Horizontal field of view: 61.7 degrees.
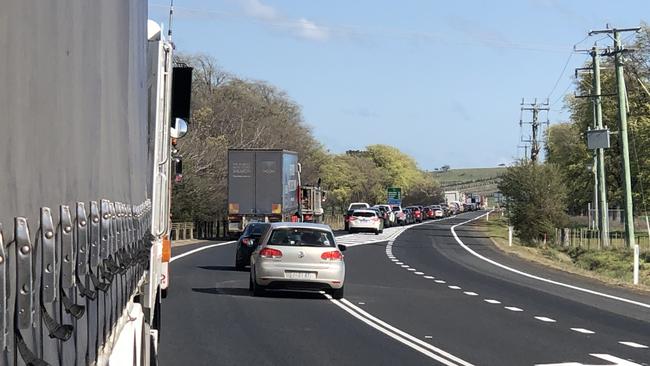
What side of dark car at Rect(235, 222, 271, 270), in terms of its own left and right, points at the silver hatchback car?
back

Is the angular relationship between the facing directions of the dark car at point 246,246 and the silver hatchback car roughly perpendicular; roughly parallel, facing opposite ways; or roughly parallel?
roughly parallel

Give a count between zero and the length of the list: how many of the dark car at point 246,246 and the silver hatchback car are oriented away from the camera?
2

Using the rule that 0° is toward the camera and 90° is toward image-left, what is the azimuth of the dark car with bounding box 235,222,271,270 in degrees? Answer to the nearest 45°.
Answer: approximately 180°

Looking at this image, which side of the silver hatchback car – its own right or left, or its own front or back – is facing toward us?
back

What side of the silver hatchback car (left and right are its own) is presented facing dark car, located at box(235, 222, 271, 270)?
front
